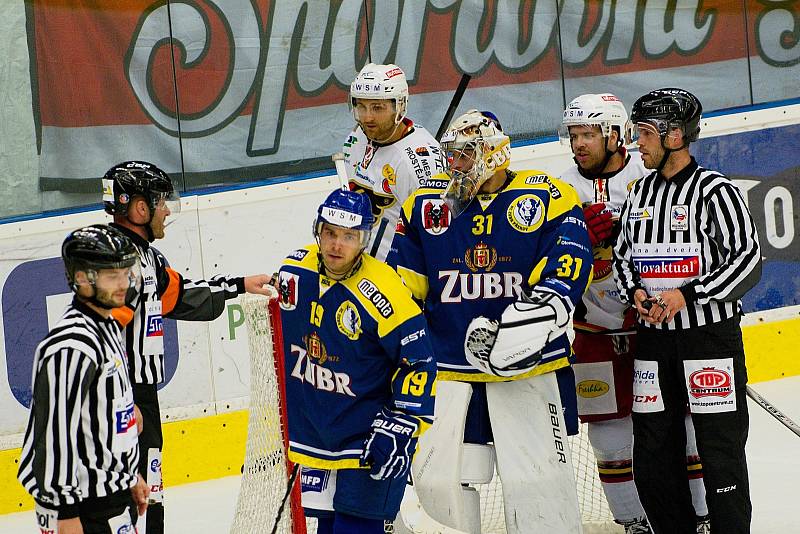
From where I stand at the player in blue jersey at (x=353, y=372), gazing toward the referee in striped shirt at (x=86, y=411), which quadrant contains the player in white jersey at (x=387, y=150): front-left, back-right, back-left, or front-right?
back-right

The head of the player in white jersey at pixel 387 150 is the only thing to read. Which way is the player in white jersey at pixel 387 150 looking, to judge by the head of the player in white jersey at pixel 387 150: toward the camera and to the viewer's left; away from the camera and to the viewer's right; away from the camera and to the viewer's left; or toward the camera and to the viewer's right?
toward the camera and to the viewer's left

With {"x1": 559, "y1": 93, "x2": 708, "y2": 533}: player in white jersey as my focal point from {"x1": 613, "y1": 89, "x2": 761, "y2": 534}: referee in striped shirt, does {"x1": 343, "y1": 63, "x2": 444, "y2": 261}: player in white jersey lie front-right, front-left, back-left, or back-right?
front-left

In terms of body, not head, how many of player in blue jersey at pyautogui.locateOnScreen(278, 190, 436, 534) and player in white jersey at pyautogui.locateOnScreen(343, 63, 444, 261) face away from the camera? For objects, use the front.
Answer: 0

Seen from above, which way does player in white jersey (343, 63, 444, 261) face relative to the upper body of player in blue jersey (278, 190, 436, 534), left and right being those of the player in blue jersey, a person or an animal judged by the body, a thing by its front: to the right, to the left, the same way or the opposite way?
the same way

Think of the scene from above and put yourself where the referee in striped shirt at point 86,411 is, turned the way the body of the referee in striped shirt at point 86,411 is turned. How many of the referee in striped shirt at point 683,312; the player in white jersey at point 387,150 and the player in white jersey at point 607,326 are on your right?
0

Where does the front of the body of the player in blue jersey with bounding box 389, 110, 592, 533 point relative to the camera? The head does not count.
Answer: toward the camera

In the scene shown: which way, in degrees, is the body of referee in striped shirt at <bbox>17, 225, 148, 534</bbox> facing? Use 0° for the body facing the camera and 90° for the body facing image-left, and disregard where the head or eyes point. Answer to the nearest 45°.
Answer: approximately 315°

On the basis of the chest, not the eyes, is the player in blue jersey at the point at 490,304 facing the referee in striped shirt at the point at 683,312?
no

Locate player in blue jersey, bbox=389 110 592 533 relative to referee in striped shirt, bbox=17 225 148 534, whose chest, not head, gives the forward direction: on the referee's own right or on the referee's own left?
on the referee's own left

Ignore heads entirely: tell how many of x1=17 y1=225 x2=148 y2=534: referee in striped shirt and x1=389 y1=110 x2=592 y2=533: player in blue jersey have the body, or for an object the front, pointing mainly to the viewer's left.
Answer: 0

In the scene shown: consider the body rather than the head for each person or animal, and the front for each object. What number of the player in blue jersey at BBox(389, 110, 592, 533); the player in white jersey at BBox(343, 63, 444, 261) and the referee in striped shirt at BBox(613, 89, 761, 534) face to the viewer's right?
0

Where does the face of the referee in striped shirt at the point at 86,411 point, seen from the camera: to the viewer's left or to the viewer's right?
to the viewer's right

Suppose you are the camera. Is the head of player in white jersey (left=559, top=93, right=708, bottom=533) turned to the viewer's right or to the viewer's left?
to the viewer's left
